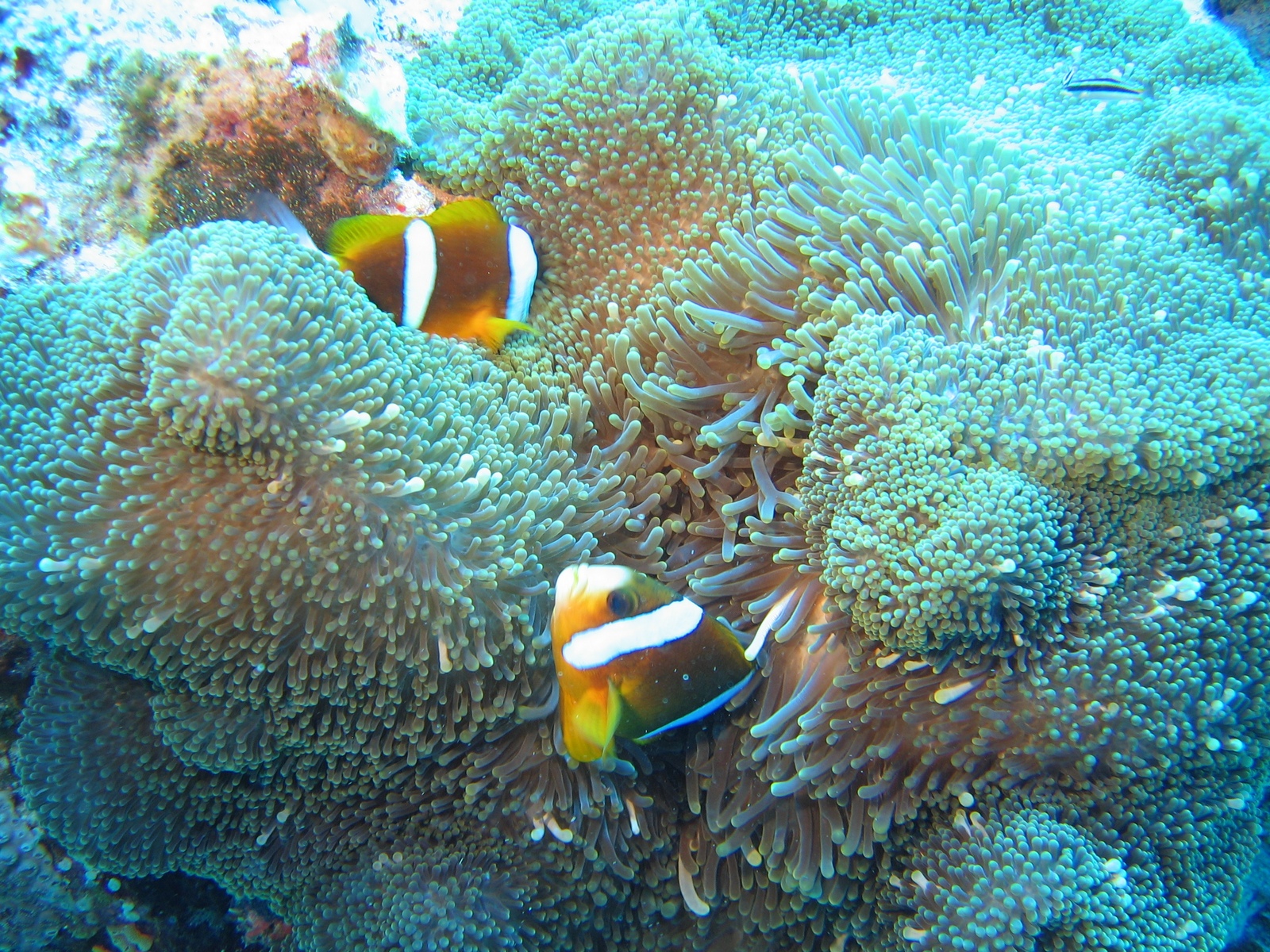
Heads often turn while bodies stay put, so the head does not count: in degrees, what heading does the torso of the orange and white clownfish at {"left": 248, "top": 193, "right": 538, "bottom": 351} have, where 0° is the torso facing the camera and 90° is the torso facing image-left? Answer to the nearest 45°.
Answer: approximately 270°
